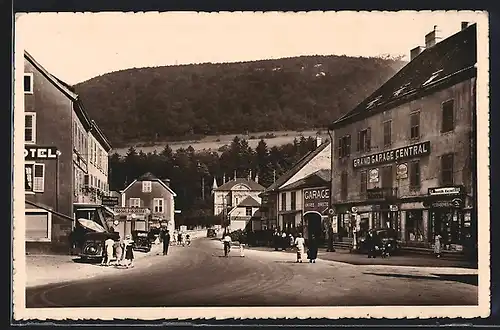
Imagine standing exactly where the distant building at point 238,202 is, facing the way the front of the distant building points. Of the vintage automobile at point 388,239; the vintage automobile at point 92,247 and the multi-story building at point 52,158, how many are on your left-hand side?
1

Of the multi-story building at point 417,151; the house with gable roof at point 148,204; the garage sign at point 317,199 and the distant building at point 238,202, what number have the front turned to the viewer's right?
0

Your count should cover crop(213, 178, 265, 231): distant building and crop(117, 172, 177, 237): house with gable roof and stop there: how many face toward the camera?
2

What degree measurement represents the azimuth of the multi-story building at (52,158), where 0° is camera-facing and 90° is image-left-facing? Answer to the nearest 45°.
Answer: approximately 270°

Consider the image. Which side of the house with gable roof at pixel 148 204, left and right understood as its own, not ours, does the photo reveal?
front

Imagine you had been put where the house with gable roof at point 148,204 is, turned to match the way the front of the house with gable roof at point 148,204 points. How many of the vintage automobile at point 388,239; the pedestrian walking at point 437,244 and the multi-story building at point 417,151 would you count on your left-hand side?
3

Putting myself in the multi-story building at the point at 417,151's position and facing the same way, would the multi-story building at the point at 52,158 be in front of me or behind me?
in front

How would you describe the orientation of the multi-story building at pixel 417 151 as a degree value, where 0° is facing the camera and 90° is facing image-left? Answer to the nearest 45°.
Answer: approximately 45°

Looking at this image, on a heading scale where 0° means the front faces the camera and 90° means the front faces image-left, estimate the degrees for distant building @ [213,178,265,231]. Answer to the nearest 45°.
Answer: approximately 0°

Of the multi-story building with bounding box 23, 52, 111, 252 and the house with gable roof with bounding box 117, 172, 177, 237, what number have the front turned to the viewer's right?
1
